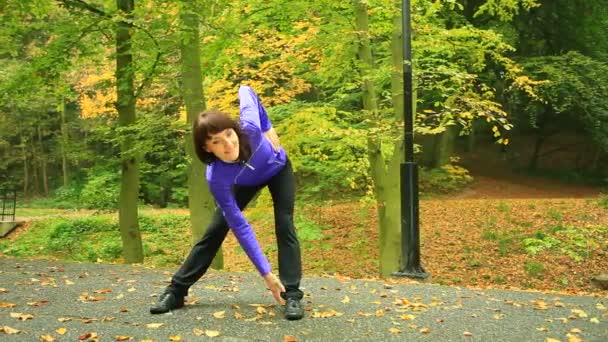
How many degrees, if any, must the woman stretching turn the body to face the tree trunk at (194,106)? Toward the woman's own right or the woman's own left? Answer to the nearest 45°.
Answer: approximately 180°

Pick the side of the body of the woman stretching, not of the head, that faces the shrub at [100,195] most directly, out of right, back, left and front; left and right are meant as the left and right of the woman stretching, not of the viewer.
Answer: back

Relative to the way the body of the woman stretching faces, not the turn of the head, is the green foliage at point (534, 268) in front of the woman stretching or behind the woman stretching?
behind

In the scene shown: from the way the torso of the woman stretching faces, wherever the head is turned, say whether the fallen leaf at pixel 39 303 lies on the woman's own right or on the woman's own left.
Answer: on the woman's own right

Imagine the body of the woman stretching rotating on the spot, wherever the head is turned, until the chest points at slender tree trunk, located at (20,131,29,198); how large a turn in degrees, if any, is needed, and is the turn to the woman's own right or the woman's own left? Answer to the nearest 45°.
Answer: approximately 180°

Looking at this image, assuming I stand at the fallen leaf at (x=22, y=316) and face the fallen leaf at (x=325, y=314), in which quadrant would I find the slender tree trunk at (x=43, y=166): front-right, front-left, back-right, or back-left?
back-left

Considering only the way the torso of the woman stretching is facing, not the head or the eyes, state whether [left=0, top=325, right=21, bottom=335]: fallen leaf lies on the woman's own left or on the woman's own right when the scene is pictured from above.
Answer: on the woman's own right

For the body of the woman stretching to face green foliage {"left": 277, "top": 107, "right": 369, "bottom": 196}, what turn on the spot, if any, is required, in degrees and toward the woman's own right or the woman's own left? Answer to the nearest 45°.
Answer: approximately 180°

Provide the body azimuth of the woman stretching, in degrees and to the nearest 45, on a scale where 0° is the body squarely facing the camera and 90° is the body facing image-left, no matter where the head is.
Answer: approximately 0°

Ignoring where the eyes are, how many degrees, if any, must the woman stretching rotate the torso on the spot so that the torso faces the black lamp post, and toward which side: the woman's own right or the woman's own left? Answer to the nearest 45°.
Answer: approximately 135° to the woman's own left

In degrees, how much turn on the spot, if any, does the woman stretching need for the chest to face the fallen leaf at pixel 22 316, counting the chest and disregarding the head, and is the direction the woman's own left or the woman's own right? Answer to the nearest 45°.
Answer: approximately 90° to the woman's own right

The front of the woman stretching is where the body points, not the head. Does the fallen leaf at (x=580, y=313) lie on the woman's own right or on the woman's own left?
on the woman's own left
